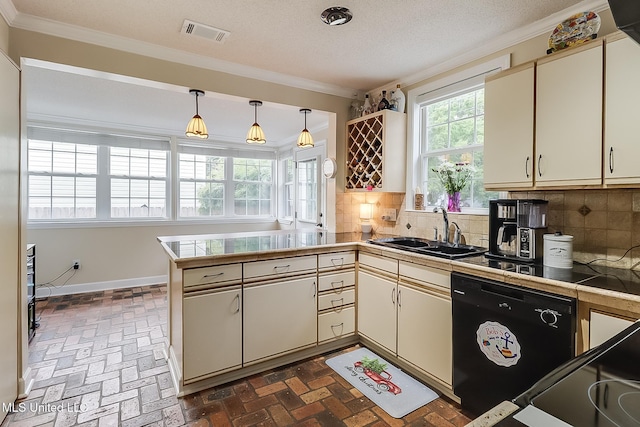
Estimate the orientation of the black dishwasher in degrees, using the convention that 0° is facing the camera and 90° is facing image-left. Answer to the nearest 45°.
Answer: approximately 45°

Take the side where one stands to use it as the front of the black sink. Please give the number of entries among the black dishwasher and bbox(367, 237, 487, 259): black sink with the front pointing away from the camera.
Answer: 0

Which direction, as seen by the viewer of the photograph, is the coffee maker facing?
facing the viewer and to the left of the viewer

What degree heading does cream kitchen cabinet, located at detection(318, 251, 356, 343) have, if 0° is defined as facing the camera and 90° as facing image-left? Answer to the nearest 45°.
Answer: approximately 315°

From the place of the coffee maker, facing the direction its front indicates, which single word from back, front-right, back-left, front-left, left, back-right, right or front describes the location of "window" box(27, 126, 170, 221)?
front-right

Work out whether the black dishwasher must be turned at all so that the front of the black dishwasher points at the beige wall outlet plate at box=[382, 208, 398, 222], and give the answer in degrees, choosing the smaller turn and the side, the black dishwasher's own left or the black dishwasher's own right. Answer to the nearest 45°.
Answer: approximately 90° to the black dishwasher's own right
